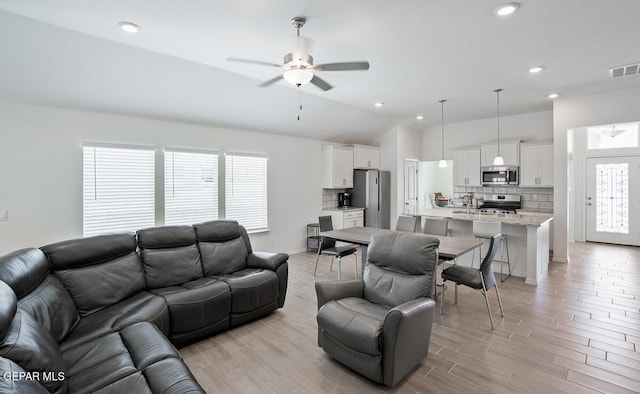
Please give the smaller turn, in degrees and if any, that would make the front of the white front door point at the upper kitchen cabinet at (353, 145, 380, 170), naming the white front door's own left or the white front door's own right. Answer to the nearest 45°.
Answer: approximately 45° to the white front door's own right

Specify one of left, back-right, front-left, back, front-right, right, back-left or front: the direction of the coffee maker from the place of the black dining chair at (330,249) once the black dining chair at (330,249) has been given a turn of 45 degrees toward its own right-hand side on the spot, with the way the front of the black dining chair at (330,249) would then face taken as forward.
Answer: back

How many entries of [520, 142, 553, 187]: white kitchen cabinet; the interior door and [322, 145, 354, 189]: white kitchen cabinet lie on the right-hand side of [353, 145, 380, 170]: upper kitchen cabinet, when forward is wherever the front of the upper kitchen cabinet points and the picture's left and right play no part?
1

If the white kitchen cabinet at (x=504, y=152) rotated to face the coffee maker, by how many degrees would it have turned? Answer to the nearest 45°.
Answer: approximately 90° to its right

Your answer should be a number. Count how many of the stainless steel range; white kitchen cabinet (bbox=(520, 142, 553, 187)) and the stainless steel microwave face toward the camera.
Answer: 3

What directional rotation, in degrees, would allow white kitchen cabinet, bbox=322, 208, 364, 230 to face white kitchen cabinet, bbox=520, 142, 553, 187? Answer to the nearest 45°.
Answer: approximately 45° to its left

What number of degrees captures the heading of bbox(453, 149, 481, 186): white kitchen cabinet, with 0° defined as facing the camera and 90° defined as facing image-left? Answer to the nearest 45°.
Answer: approximately 0°

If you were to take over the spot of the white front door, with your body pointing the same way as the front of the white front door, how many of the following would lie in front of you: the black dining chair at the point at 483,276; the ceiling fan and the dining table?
3

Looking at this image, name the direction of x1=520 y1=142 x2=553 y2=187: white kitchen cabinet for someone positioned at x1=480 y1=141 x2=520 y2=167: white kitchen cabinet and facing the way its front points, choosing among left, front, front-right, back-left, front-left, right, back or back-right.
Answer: left

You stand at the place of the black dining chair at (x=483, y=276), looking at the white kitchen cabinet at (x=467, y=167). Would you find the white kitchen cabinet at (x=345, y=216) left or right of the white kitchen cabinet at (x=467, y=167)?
left

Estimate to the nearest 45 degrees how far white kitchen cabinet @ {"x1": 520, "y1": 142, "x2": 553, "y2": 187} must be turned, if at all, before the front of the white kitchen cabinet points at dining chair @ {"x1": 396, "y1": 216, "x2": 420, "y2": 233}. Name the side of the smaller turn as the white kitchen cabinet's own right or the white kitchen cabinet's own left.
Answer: approximately 45° to the white kitchen cabinet's own right

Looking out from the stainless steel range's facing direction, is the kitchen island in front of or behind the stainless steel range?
in front
